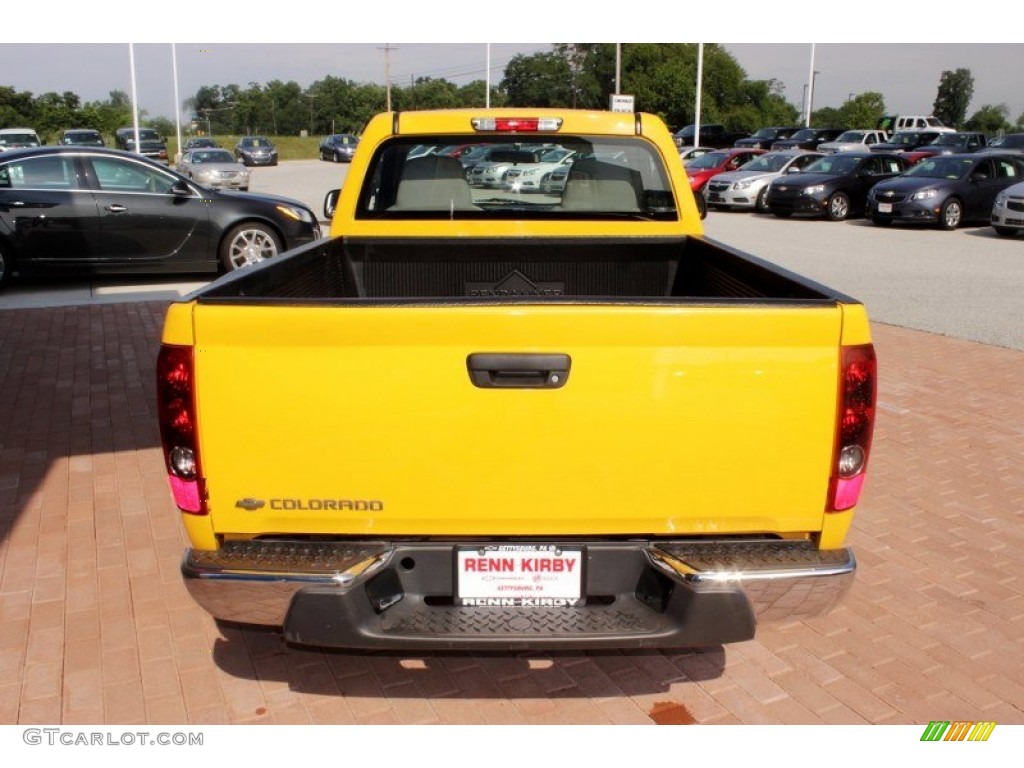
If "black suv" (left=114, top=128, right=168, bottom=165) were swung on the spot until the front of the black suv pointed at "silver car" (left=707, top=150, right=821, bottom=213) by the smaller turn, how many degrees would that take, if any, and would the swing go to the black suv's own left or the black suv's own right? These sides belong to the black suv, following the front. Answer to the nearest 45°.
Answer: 0° — it already faces it

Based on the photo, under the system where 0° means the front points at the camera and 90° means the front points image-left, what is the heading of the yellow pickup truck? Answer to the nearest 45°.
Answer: approximately 180°

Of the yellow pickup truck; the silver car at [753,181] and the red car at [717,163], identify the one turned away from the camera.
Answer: the yellow pickup truck

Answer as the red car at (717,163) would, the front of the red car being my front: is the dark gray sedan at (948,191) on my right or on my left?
on my left

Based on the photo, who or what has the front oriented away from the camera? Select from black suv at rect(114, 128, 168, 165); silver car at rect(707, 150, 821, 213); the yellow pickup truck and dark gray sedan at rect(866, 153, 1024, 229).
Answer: the yellow pickup truck

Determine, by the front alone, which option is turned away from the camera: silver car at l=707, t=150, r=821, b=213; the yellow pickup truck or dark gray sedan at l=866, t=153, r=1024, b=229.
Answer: the yellow pickup truck

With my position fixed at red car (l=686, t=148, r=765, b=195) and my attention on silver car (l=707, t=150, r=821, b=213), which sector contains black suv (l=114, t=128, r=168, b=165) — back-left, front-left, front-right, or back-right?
back-right

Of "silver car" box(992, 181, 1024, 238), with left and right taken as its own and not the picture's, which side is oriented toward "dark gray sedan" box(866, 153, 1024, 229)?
right

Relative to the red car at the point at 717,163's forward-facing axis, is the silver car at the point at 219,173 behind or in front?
in front

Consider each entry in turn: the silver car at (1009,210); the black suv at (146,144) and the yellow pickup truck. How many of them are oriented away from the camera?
1
